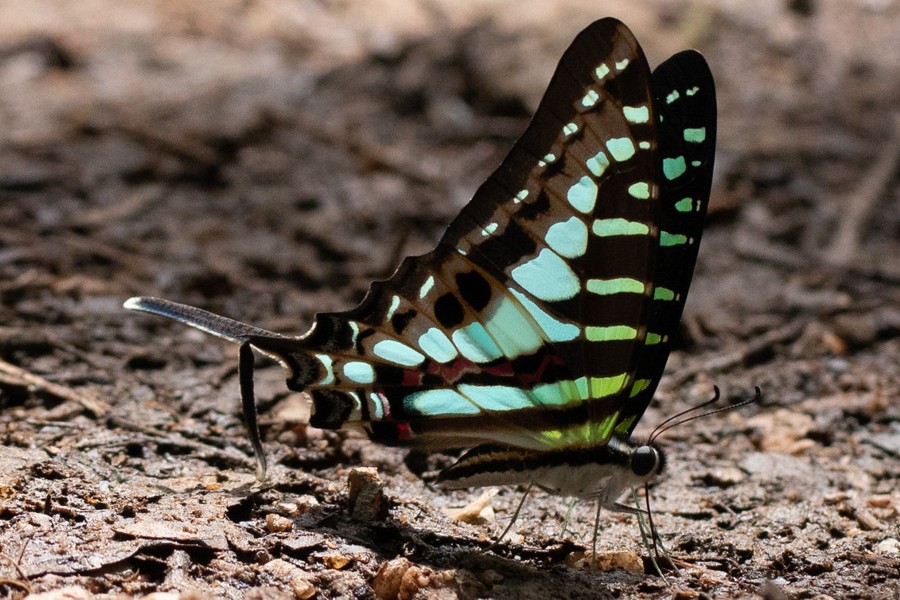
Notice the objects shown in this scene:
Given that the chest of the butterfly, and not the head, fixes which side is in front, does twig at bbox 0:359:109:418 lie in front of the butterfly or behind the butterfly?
behind

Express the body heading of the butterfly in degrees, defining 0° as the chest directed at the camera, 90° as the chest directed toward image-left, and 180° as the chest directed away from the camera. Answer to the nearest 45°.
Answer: approximately 270°

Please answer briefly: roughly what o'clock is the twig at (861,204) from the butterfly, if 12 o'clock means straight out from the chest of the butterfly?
The twig is roughly at 10 o'clock from the butterfly.

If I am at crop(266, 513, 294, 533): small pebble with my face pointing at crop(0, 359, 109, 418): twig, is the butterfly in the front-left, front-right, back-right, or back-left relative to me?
back-right
